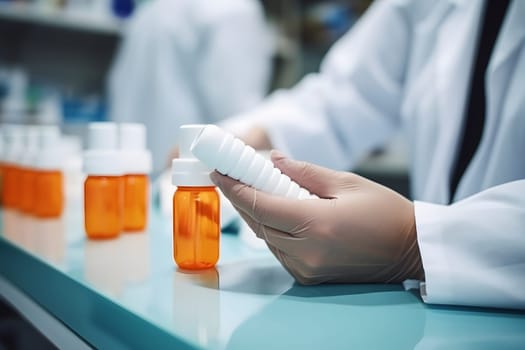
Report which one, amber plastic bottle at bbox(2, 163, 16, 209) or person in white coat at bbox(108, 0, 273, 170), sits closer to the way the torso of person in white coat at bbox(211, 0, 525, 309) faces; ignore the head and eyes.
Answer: the amber plastic bottle

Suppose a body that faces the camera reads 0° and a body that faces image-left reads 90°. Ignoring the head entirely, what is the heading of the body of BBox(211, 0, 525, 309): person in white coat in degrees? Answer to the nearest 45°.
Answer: approximately 45°

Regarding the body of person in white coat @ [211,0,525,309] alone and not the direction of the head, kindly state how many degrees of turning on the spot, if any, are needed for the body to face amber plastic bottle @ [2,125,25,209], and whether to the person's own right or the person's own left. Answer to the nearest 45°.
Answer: approximately 45° to the person's own right

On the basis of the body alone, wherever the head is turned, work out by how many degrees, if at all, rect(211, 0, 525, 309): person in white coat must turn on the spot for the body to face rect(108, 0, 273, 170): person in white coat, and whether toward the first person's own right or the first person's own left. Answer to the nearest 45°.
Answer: approximately 90° to the first person's own right

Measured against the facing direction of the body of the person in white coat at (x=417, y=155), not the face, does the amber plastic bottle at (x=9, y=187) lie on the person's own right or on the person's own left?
on the person's own right
